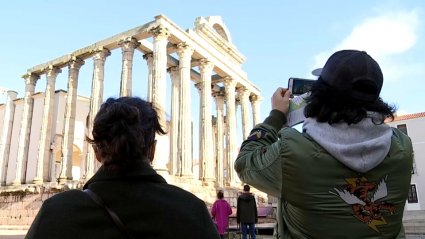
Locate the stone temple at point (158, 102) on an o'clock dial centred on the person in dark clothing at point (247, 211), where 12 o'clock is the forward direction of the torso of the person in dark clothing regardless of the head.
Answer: The stone temple is roughly at 11 o'clock from the person in dark clothing.

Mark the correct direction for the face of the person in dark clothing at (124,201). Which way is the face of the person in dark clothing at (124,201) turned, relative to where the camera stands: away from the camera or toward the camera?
away from the camera

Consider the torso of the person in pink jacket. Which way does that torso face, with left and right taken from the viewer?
facing away from the viewer

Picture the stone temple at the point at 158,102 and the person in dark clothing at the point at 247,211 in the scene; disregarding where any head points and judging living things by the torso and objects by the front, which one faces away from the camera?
the person in dark clothing

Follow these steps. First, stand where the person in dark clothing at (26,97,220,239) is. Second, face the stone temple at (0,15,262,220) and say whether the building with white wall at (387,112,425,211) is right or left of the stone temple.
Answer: right

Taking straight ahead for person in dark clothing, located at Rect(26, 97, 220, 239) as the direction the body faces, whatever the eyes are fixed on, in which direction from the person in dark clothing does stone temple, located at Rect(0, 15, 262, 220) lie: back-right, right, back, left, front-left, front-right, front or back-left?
front

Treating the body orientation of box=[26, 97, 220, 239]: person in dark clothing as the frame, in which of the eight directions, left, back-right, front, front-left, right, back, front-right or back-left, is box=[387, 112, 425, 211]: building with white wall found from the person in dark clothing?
front-right

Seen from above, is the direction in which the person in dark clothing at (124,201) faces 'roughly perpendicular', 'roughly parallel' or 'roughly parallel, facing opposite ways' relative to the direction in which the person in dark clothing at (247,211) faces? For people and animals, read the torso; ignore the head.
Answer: roughly parallel

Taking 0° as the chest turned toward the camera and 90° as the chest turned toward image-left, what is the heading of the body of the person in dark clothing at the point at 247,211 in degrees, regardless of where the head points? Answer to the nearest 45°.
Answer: approximately 180°

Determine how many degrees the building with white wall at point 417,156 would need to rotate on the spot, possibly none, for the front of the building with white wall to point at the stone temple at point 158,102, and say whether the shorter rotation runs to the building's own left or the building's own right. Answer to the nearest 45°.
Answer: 0° — it already faces it

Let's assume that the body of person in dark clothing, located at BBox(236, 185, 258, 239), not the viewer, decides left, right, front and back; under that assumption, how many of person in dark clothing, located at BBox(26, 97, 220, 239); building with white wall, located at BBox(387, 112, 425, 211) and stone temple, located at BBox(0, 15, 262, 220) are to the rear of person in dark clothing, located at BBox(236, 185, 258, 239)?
1

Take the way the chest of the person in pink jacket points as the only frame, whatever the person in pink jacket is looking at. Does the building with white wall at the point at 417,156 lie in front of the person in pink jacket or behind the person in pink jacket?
in front

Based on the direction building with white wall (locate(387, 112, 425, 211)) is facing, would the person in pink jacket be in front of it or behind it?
in front

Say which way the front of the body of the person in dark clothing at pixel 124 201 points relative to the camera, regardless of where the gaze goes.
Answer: away from the camera

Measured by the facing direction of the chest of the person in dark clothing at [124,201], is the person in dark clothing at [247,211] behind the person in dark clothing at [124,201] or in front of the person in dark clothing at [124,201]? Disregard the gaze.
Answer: in front

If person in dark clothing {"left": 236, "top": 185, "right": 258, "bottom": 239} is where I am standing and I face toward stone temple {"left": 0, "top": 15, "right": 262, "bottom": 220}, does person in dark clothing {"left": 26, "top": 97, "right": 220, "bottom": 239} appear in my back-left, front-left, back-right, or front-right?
back-left
